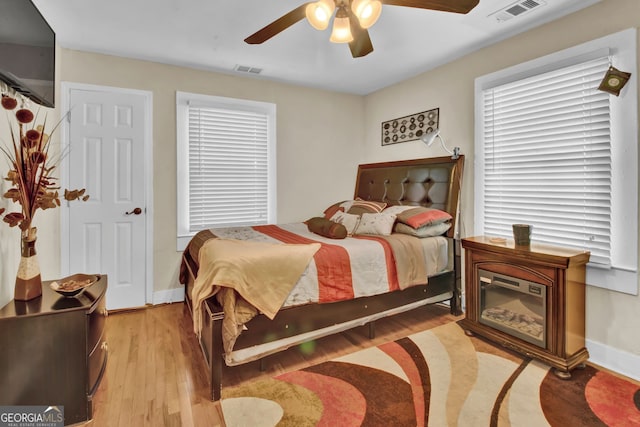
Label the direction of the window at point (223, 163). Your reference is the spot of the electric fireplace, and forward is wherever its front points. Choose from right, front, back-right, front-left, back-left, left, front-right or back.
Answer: front-right

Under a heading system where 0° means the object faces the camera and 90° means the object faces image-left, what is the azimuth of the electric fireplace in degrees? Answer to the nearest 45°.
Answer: approximately 45°

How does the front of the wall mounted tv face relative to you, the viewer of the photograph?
facing the viewer and to the right of the viewer

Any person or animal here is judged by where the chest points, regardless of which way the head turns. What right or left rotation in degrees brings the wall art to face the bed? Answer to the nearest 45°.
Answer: approximately 45° to its left

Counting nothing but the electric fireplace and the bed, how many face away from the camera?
0

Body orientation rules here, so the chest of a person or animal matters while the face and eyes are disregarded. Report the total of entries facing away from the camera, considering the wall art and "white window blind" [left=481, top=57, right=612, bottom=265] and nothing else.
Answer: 0

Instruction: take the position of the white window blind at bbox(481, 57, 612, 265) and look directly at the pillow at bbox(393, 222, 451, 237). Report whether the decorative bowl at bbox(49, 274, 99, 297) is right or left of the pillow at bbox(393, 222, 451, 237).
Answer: left

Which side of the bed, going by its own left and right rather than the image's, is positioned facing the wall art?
back

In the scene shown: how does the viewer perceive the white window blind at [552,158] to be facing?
facing the viewer and to the left of the viewer
